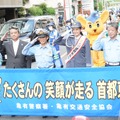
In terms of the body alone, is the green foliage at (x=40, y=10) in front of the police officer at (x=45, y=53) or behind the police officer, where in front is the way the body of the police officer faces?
behind

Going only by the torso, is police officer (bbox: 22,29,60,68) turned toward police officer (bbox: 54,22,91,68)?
no

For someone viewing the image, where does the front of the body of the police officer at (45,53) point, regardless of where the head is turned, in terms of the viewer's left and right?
facing the viewer

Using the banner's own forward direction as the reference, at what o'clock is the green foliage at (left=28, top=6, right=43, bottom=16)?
The green foliage is roughly at 6 o'clock from the banner.

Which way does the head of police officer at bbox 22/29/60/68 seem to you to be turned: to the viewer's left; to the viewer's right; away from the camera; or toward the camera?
toward the camera

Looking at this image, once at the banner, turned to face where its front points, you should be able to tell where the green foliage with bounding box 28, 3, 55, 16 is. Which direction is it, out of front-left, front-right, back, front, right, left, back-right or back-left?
back

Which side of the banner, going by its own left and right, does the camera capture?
front
